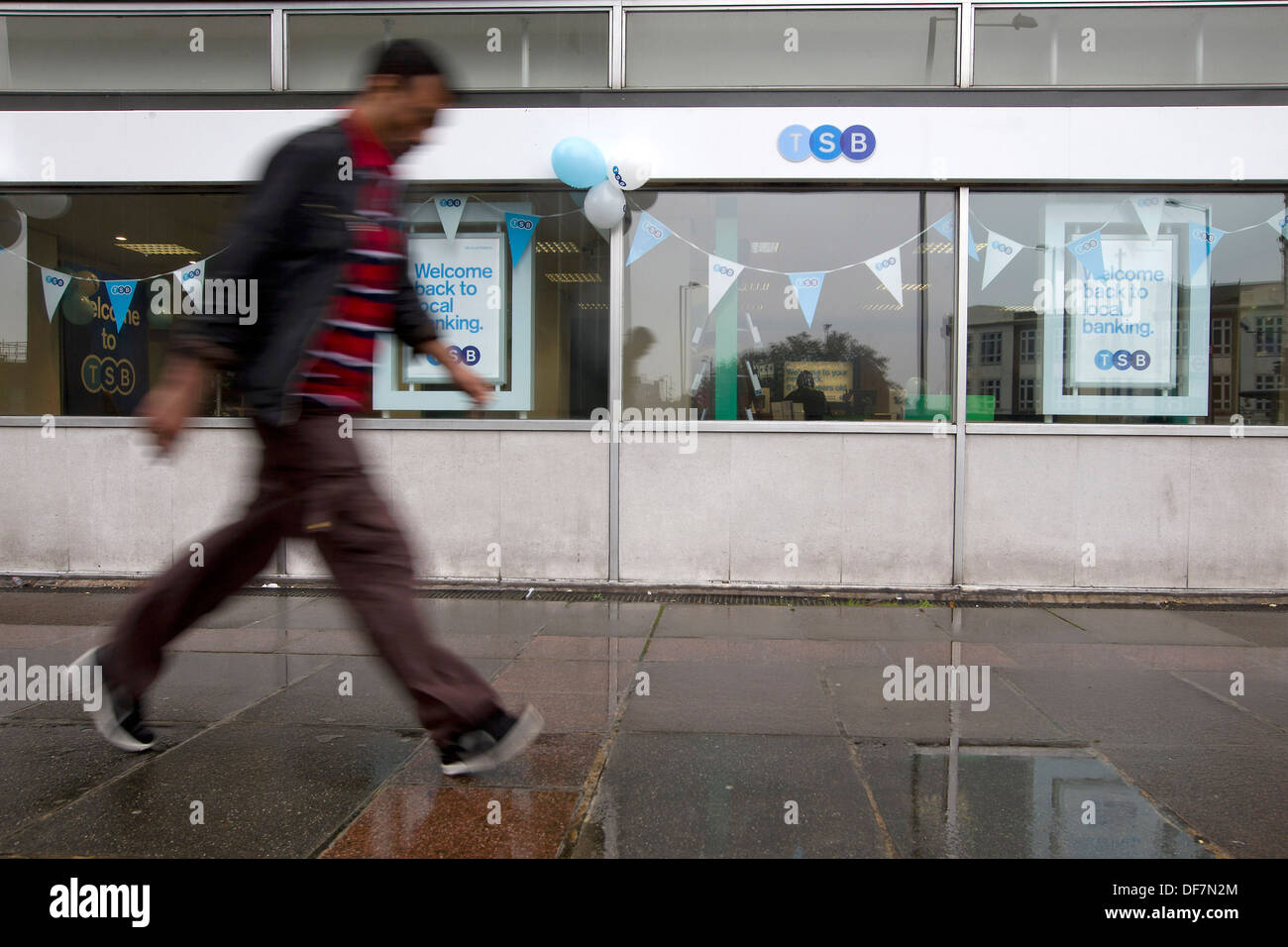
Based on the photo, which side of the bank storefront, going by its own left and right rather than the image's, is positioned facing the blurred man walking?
front

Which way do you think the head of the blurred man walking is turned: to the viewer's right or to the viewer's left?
to the viewer's right

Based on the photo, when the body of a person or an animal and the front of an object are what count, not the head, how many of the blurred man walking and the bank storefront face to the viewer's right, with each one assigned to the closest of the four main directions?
1

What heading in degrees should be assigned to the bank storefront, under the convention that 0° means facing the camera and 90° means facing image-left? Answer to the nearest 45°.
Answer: approximately 0°

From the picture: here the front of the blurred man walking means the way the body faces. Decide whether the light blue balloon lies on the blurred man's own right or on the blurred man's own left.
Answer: on the blurred man's own left

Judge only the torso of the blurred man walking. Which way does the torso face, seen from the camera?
to the viewer's right

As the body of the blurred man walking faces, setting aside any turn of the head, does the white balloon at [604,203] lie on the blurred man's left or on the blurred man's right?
on the blurred man's left

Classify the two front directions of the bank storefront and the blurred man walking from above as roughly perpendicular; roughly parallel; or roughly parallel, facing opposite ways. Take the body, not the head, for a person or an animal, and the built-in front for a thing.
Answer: roughly perpendicular
